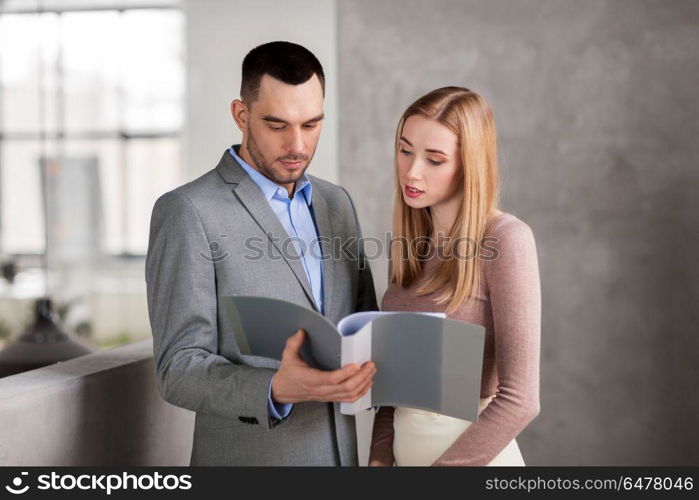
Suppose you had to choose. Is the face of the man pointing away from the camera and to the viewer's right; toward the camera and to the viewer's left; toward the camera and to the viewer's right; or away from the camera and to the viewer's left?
toward the camera and to the viewer's right

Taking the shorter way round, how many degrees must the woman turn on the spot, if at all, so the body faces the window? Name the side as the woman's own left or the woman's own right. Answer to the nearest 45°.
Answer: approximately 90° to the woman's own right

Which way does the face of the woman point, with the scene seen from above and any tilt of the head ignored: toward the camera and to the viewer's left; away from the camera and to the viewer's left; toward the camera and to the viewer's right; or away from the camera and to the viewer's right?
toward the camera and to the viewer's left

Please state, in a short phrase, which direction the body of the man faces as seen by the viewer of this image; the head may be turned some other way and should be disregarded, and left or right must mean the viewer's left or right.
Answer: facing the viewer and to the right of the viewer

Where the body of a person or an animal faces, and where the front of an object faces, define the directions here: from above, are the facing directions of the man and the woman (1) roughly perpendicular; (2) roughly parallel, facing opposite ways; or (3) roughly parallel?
roughly perpendicular

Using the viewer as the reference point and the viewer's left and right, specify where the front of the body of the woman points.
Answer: facing the viewer and to the left of the viewer

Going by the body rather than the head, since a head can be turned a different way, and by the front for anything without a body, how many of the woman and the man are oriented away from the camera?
0
